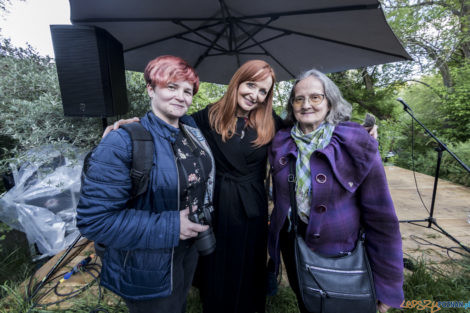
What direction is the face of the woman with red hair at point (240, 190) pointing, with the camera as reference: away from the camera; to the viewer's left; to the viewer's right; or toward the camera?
toward the camera

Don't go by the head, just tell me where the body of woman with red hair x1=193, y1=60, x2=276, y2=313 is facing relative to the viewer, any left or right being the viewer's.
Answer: facing the viewer

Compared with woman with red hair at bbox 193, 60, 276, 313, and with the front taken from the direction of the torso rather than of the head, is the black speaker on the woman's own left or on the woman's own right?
on the woman's own right

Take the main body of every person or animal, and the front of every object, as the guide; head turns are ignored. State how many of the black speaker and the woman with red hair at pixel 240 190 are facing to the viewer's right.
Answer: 0

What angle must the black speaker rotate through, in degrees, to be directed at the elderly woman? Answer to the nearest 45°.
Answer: approximately 90° to its left

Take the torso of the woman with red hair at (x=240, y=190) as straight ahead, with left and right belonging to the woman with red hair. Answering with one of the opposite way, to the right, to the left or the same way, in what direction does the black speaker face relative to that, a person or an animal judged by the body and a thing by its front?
the same way

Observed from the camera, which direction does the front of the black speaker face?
facing the viewer and to the left of the viewer

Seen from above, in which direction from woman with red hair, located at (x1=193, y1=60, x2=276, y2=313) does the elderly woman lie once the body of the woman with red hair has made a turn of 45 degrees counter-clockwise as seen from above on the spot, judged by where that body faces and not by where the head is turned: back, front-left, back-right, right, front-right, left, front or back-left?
front

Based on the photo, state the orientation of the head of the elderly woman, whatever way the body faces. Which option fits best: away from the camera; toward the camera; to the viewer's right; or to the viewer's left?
toward the camera

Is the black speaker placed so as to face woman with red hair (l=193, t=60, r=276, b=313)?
no
